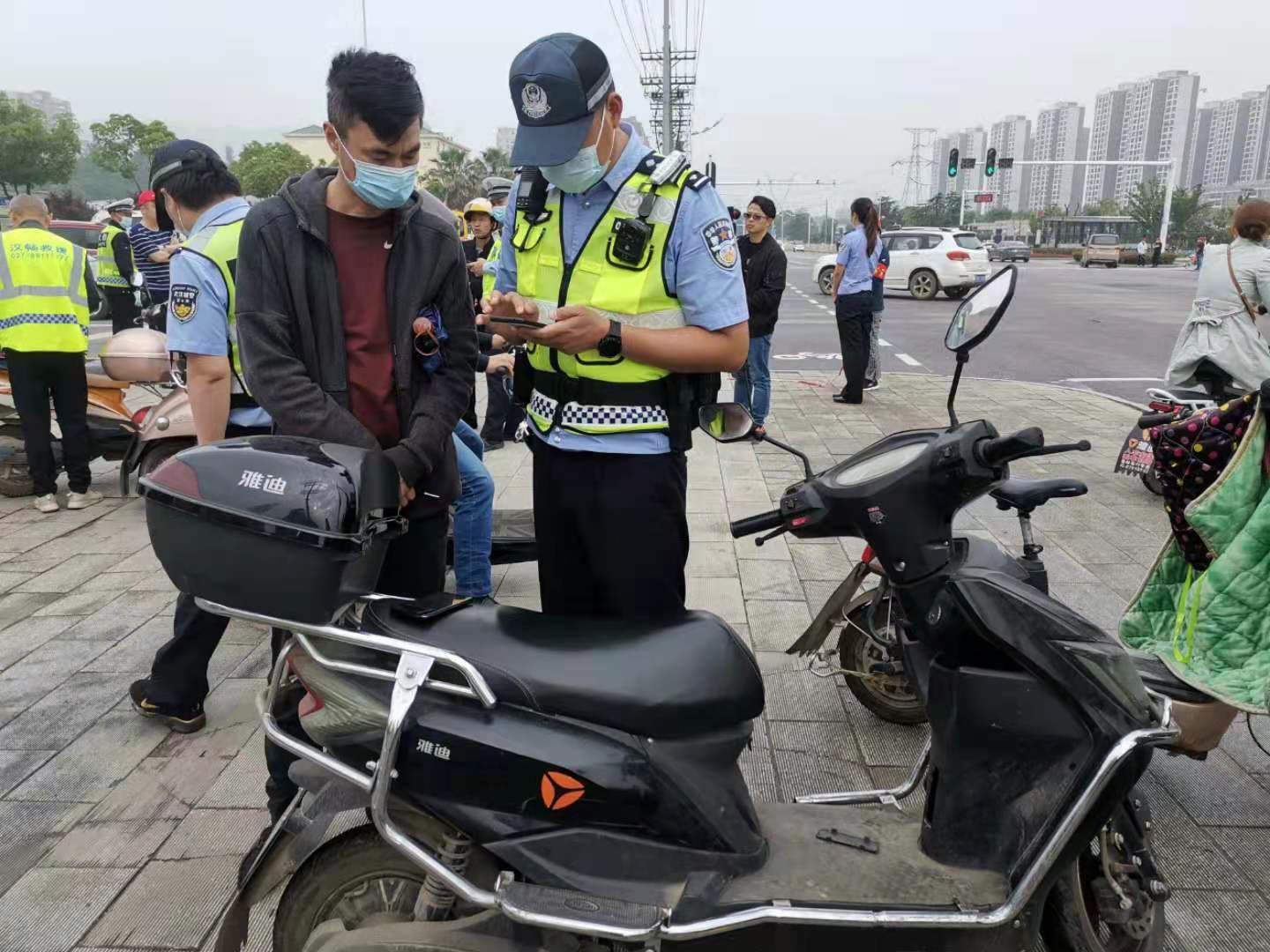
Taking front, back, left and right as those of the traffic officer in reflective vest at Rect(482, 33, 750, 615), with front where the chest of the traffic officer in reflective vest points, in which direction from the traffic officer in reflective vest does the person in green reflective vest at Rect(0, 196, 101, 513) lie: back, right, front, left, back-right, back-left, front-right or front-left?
right

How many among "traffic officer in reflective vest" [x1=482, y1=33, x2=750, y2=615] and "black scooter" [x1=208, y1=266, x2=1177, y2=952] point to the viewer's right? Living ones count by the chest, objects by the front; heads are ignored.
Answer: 1

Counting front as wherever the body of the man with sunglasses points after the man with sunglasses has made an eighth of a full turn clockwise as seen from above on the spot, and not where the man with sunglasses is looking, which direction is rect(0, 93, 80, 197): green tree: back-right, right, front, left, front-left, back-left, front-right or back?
front-right

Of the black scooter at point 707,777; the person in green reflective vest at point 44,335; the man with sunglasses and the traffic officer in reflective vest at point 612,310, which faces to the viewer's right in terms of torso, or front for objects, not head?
the black scooter

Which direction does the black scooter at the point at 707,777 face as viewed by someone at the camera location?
facing to the right of the viewer

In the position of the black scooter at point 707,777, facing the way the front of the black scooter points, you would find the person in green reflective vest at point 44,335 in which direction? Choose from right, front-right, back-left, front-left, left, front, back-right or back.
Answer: back-left

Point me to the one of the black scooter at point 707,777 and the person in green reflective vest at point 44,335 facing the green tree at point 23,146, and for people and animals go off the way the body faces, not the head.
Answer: the person in green reflective vest

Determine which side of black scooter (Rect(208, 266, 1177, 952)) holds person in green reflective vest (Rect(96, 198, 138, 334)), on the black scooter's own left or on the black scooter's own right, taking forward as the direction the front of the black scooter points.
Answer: on the black scooter's own left

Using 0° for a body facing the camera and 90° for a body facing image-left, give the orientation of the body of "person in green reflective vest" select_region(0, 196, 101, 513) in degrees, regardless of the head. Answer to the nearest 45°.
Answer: approximately 180°

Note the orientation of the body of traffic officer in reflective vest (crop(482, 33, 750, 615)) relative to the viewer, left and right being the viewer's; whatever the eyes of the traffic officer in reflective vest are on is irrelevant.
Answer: facing the viewer and to the left of the viewer

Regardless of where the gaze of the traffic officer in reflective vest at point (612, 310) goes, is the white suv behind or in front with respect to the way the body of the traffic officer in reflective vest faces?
behind

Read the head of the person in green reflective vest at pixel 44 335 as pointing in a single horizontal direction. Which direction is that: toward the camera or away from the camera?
away from the camera

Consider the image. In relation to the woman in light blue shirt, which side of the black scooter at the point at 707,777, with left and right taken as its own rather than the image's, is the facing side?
left
